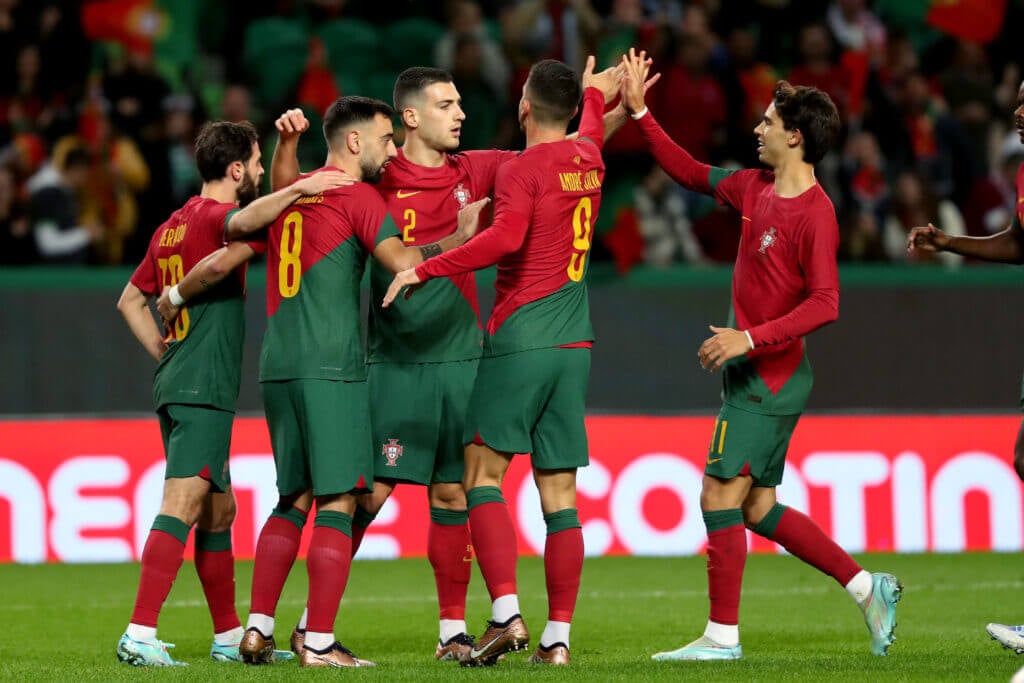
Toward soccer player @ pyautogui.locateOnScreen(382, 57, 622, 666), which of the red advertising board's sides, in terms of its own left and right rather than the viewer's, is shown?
front

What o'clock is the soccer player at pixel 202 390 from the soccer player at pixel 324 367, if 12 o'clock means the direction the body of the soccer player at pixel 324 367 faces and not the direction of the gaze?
the soccer player at pixel 202 390 is roughly at 9 o'clock from the soccer player at pixel 324 367.

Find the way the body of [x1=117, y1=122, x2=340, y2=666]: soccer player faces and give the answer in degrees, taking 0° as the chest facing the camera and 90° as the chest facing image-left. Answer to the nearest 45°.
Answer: approximately 225°

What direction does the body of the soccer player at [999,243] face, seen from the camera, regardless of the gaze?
to the viewer's left

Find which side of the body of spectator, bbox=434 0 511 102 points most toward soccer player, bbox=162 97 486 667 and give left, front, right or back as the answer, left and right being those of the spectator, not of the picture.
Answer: front

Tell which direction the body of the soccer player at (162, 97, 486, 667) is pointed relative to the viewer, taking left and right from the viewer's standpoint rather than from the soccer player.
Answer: facing away from the viewer and to the right of the viewer

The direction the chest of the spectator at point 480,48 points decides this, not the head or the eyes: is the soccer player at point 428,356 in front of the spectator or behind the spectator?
in front

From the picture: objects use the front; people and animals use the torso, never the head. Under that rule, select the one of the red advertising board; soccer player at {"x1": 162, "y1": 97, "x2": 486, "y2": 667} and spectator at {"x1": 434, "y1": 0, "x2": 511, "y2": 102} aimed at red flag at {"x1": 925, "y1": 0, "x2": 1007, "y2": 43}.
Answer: the soccer player

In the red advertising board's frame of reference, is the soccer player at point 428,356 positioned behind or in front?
in front

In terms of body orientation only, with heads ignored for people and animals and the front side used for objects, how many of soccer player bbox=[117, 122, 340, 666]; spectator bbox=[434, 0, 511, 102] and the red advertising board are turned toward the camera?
2

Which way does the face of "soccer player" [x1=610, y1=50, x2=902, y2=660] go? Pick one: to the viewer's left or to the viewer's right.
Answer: to the viewer's left

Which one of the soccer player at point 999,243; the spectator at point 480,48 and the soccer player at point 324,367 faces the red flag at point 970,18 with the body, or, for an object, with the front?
the soccer player at point 324,367
